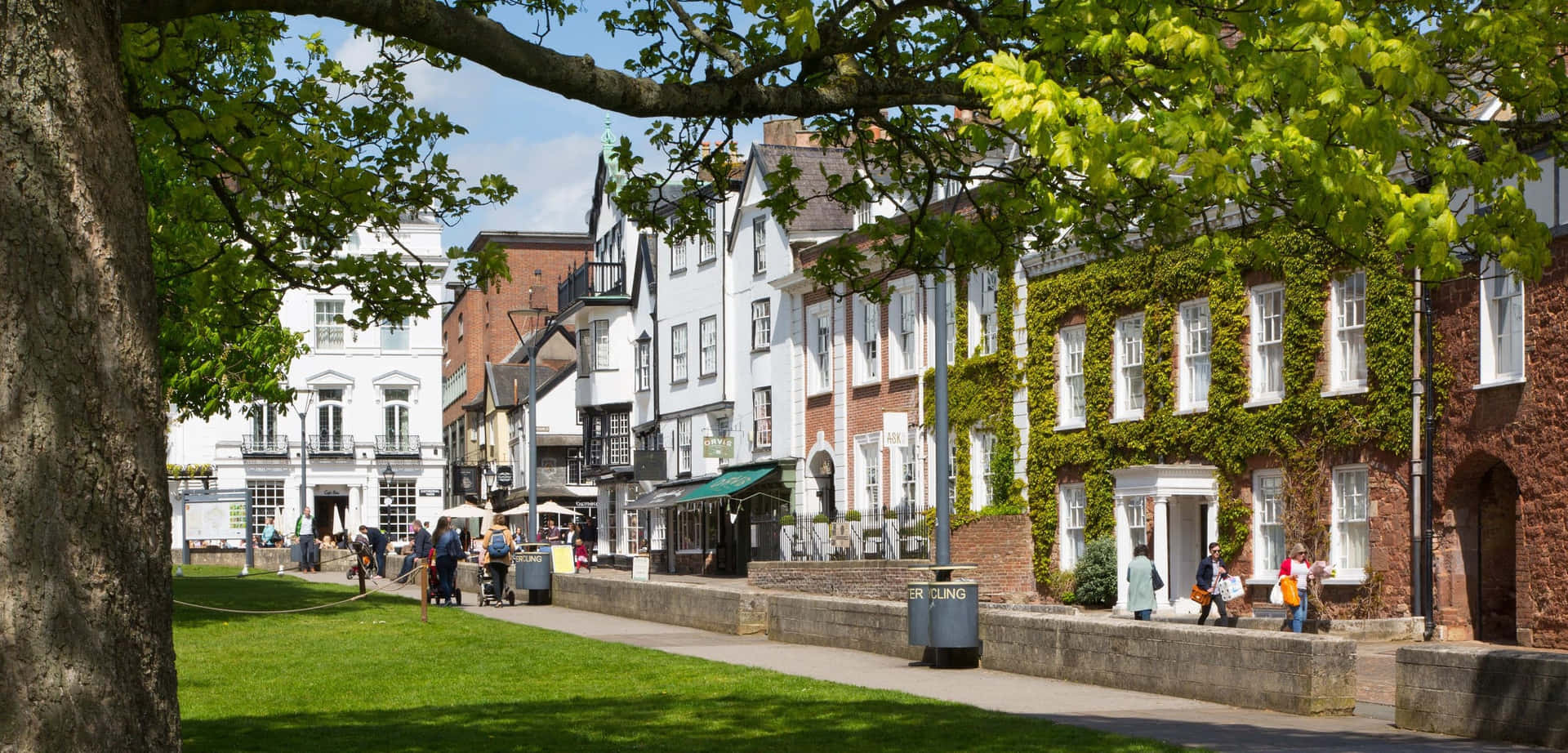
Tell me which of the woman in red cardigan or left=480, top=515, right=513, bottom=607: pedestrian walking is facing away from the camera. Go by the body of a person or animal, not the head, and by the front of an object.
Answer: the pedestrian walking

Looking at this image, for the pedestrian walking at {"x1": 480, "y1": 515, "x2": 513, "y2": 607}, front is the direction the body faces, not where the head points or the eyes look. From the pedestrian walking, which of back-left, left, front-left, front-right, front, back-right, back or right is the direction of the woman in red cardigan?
back-right

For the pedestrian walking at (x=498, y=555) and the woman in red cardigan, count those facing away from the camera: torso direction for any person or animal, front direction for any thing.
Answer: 1

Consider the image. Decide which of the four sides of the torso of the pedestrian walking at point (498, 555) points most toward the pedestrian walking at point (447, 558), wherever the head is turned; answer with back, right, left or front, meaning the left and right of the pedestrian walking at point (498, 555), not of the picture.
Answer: left

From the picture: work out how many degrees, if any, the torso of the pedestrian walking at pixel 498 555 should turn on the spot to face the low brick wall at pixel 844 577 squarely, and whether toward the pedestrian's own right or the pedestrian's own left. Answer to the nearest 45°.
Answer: approximately 90° to the pedestrian's own right

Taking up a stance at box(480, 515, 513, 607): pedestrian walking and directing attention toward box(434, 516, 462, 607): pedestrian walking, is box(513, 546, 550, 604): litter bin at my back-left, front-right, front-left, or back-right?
back-right

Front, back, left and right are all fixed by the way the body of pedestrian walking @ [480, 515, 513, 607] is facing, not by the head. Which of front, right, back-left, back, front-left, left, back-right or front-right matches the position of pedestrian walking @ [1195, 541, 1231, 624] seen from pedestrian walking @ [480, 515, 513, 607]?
back-right

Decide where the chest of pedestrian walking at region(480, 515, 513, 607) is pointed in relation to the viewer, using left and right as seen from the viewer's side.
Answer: facing away from the viewer

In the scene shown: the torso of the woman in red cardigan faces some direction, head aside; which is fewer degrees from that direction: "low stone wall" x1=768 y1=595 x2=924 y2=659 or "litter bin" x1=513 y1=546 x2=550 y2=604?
the low stone wall

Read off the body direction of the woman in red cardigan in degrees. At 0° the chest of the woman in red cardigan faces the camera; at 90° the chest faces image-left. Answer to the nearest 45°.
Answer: approximately 315°

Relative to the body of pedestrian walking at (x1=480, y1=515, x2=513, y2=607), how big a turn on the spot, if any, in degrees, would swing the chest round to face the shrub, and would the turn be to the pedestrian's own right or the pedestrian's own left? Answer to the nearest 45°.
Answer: approximately 90° to the pedestrian's own right
